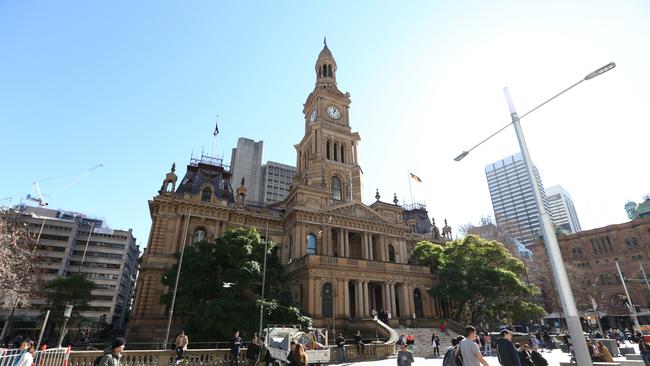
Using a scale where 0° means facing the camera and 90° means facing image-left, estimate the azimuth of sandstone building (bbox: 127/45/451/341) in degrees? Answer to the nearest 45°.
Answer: approximately 315°

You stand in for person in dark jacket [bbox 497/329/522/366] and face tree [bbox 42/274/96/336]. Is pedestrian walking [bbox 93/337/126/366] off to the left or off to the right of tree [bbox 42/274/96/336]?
left

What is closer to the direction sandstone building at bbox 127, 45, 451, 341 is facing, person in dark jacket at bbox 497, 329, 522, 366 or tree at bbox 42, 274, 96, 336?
the person in dark jacket

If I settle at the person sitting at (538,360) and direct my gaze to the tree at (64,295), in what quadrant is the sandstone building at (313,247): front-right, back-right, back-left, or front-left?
front-right

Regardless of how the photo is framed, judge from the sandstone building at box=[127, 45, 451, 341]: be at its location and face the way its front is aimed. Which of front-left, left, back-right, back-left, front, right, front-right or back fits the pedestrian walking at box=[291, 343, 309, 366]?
front-right

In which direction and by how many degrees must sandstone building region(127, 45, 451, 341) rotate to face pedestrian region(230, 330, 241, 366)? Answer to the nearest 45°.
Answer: approximately 45° to its right

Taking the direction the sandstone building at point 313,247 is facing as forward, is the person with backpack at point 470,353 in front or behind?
in front

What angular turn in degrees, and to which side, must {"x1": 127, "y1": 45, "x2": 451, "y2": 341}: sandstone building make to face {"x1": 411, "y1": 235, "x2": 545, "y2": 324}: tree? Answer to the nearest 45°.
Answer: approximately 45° to its left

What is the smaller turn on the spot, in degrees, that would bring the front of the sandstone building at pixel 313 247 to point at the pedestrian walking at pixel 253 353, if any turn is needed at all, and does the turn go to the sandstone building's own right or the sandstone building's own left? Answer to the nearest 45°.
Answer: approximately 45° to the sandstone building's own right

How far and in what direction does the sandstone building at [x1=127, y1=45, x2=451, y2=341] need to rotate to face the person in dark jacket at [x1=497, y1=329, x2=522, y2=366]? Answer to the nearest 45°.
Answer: approximately 45° to its right

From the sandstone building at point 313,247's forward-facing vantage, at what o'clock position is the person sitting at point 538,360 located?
The person sitting is roughly at 1 o'clock from the sandstone building.
